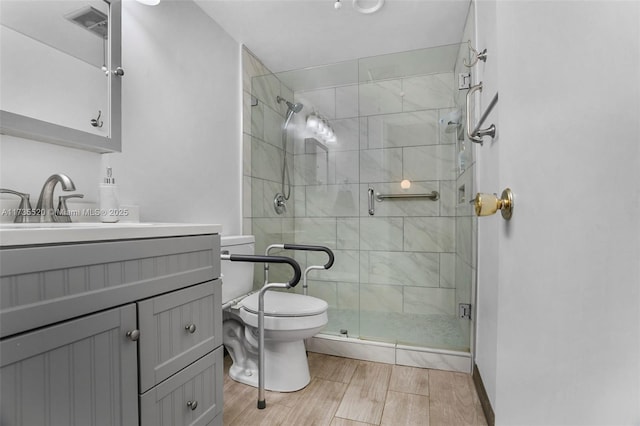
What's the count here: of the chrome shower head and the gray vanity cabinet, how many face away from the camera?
0

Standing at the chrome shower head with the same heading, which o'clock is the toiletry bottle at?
The toiletry bottle is roughly at 4 o'clock from the chrome shower head.

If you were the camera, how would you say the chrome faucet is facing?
facing the viewer and to the right of the viewer

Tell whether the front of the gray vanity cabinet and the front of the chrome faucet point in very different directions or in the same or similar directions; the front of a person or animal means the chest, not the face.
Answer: same or similar directions

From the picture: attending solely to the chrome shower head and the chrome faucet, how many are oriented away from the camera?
0

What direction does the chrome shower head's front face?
to the viewer's right

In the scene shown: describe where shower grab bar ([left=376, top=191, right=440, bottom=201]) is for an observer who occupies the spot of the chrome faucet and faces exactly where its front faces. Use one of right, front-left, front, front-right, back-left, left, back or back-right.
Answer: front-left

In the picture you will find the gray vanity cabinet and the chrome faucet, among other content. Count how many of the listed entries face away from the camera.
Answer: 0

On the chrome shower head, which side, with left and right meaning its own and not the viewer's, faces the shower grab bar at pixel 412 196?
front

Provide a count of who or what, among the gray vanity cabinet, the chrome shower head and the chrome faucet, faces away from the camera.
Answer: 0

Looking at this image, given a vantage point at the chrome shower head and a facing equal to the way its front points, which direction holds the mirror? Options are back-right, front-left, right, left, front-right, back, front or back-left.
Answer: back-right

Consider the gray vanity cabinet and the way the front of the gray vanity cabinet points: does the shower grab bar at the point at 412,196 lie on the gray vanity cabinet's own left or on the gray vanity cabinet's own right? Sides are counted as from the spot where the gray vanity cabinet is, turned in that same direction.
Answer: on the gray vanity cabinet's own left

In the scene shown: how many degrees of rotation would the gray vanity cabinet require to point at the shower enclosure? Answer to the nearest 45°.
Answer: approximately 90° to its left
